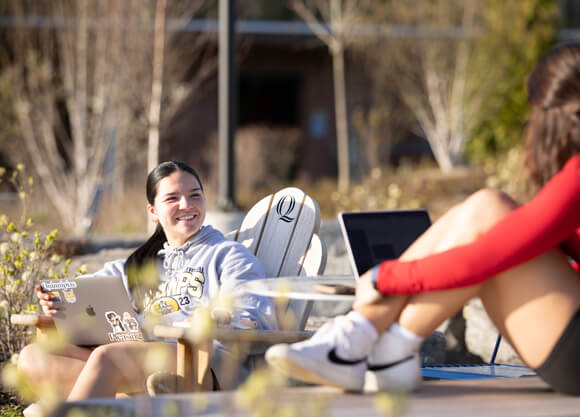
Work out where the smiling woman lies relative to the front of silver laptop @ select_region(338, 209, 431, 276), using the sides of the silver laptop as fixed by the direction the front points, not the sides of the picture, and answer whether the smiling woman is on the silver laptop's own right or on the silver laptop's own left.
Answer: on the silver laptop's own right

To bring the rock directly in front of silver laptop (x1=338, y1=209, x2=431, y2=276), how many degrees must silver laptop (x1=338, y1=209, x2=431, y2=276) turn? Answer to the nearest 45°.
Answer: approximately 135° to its left

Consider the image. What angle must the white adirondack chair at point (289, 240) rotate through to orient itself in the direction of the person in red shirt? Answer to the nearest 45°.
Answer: approximately 45° to its left

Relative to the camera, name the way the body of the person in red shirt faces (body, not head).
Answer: to the viewer's left

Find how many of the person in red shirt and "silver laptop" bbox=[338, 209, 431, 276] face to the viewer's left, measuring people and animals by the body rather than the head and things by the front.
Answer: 1

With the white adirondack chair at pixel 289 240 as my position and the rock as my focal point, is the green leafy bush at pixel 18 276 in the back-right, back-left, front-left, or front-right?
back-left

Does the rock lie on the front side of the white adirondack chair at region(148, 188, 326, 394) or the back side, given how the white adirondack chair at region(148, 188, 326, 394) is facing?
on the back side

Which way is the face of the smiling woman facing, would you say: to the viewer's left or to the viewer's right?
to the viewer's right

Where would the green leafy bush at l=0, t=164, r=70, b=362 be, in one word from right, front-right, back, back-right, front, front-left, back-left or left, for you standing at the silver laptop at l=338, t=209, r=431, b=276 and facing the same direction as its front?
back-right
